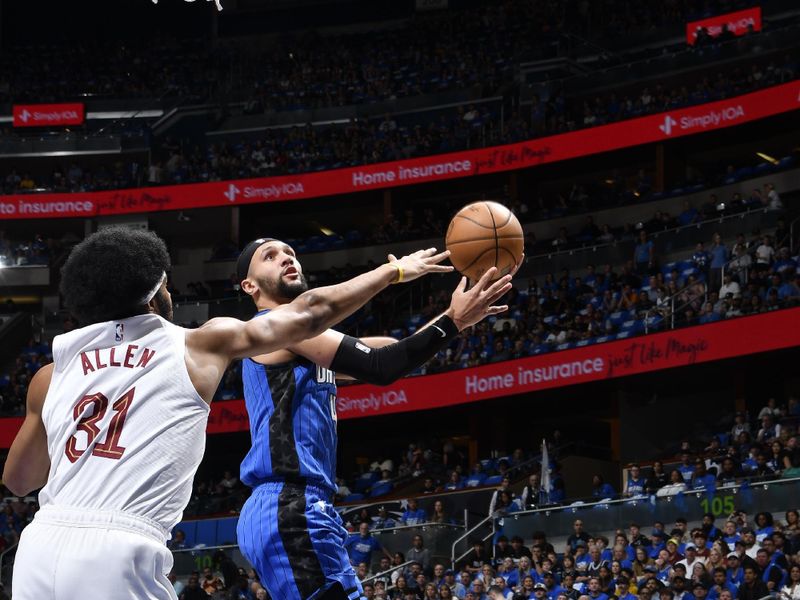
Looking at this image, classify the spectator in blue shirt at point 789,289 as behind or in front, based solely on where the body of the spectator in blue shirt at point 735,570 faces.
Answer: behind

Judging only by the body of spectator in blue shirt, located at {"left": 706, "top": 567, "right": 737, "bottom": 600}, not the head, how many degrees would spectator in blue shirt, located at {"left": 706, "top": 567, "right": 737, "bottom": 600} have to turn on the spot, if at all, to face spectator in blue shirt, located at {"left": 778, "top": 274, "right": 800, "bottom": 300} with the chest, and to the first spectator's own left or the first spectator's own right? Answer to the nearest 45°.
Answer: approximately 135° to the first spectator's own right

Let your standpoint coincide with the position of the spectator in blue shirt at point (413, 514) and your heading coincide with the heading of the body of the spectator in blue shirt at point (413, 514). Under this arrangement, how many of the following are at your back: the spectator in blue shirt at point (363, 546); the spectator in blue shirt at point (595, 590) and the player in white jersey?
0

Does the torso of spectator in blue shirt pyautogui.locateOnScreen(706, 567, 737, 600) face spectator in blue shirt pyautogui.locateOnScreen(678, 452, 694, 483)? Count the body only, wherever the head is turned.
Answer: no

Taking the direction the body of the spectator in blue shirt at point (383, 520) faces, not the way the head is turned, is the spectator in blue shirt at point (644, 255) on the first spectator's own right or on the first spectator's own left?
on the first spectator's own left

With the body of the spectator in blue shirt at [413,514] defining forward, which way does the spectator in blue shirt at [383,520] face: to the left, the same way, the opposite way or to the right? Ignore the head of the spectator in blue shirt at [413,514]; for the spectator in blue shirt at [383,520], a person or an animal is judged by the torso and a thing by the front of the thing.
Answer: the same way

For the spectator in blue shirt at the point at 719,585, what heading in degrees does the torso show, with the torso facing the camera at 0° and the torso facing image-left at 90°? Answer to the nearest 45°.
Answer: approximately 45°

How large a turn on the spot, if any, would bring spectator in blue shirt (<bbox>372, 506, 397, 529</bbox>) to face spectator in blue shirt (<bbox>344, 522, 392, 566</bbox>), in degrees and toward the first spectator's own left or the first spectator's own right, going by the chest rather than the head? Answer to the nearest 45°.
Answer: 0° — they already face them

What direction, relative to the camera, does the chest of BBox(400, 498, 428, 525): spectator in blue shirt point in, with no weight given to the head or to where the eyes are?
toward the camera

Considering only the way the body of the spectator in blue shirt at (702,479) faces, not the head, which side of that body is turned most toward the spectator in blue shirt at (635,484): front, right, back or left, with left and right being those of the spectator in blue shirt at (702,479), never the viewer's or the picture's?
right

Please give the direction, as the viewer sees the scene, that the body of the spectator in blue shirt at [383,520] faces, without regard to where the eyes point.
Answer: toward the camera

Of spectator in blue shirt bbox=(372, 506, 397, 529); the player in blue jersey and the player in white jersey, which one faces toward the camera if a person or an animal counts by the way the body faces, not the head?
the spectator in blue shirt

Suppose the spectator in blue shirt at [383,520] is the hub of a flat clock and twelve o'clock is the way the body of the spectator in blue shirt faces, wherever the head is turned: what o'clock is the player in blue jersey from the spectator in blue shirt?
The player in blue jersey is roughly at 12 o'clock from the spectator in blue shirt.

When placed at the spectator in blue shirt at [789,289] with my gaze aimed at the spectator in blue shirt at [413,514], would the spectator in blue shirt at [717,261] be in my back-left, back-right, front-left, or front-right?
front-right

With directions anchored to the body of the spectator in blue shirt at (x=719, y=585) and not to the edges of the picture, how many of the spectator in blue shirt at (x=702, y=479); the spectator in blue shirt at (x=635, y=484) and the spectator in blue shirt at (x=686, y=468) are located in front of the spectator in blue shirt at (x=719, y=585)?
0

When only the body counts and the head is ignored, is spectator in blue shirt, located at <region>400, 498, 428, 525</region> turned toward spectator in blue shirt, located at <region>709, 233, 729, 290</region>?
no

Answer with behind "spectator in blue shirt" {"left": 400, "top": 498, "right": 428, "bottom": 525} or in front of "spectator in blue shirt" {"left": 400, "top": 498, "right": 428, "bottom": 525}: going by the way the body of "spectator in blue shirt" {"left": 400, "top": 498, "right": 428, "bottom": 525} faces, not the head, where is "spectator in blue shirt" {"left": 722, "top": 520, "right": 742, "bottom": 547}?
in front

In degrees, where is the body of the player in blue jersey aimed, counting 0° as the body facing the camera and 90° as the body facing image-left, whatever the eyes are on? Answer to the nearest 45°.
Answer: approximately 270°

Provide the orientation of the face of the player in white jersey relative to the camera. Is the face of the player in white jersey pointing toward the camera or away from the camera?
away from the camera

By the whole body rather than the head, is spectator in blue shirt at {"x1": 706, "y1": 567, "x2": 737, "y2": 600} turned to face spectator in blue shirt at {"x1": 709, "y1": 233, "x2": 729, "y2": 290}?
no
